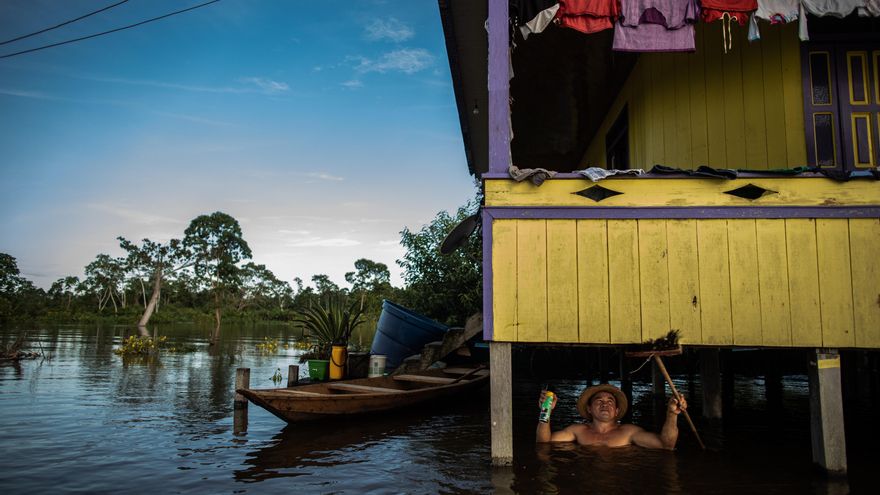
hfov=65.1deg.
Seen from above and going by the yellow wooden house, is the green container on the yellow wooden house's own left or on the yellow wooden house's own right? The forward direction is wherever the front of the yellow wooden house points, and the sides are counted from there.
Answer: on the yellow wooden house's own right

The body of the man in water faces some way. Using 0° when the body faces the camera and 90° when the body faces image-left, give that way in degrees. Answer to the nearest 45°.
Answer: approximately 0°

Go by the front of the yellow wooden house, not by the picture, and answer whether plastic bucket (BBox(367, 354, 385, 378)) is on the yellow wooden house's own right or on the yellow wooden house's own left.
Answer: on the yellow wooden house's own right

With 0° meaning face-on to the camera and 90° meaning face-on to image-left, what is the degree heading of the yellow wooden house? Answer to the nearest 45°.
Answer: approximately 0°

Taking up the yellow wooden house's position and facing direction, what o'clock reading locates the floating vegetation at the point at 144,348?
The floating vegetation is roughly at 4 o'clock from the yellow wooden house.

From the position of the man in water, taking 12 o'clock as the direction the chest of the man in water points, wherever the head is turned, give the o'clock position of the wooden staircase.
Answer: The wooden staircase is roughly at 5 o'clock from the man in water.

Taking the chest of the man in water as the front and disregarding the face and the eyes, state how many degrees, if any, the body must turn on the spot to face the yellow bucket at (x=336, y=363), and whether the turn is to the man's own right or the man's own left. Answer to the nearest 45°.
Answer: approximately 135° to the man's own right

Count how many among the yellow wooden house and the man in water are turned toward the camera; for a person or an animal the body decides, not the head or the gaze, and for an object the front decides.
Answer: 2
